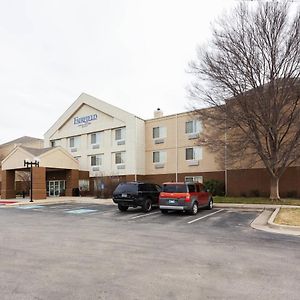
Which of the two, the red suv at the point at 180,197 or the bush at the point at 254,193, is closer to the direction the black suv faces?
the bush

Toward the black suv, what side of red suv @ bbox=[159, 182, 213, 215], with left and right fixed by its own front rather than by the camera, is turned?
left

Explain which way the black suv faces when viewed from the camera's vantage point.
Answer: facing away from the viewer and to the right of the viewer

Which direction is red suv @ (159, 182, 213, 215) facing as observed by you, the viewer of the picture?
facing away from the viewer and to the right of the viewer

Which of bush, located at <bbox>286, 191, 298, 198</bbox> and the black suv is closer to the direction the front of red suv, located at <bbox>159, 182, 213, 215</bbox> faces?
the bush

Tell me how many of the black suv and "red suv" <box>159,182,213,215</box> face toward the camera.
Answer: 0

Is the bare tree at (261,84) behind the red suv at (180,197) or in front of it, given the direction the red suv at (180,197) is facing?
in front

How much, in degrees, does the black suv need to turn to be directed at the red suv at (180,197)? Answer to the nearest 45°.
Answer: approximately 90° to its right

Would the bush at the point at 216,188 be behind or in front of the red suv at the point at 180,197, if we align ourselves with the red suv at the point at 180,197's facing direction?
in front
